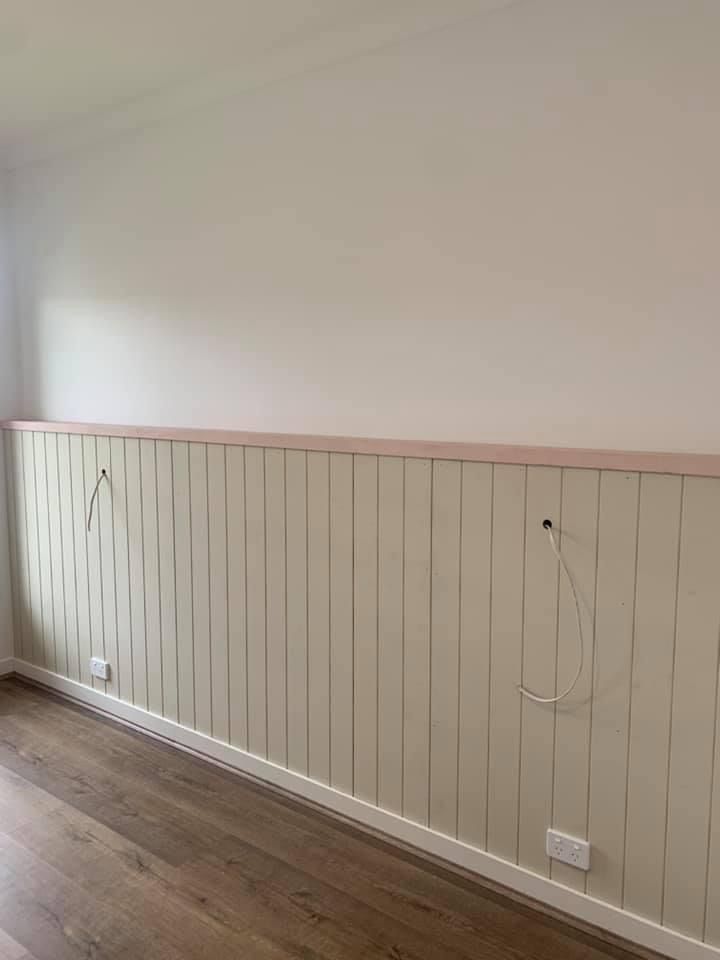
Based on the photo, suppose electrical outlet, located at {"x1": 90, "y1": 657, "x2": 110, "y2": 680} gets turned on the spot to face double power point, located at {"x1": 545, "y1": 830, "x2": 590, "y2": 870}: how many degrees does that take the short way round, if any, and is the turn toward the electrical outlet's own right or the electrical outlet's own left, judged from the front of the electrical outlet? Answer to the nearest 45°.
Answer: approximately 90° to the electrical outlet's own left

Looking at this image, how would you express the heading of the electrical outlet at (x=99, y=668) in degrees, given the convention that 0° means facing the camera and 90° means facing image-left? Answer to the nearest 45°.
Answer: approximately 45°

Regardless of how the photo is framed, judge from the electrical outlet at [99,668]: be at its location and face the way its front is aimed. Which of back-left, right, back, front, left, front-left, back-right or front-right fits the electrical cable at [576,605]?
left
